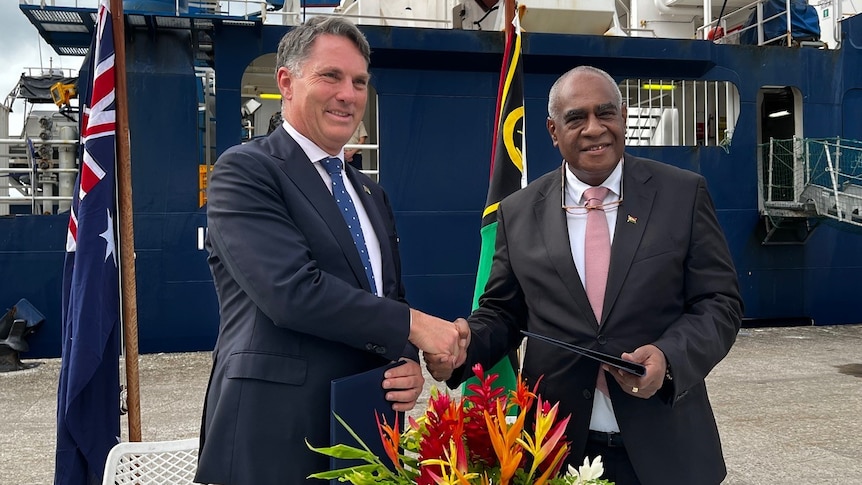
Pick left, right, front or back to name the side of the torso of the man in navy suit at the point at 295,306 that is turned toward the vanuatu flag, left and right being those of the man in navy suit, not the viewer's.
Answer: left

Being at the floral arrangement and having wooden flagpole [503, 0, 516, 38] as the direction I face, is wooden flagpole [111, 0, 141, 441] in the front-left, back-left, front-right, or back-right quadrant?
front-left

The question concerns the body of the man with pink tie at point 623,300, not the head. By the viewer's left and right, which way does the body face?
facing the viewer

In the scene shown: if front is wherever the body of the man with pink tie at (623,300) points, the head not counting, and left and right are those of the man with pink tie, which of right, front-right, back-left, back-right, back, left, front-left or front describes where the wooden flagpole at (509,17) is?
back

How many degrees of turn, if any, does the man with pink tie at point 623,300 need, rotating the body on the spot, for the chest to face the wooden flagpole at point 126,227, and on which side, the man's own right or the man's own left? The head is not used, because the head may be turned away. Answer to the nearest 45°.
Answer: approximately 135° to the man's own right

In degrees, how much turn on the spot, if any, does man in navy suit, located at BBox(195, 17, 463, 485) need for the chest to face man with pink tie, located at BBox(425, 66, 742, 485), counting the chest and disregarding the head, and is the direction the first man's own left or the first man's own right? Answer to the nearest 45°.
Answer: approximately 45° to the first man's own left

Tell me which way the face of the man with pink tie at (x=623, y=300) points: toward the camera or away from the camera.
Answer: toward the camera

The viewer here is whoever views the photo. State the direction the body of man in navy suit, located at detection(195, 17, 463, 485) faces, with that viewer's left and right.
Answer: facing the viewer and to the right of the viewer

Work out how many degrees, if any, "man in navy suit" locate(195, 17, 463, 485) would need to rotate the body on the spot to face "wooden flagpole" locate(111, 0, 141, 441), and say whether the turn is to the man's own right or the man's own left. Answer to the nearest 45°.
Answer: approximately 180°

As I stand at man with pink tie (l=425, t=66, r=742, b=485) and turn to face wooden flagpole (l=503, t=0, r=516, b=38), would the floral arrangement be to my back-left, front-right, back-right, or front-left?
back-left

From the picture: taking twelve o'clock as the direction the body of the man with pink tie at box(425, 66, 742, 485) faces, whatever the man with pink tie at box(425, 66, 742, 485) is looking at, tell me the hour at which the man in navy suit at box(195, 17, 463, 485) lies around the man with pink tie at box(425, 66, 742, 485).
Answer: the man in navy suit at box(195, 17, 463, 485) is roughly at 2 o'clock from the man with pink tie at box(425, 66, 742, 485).

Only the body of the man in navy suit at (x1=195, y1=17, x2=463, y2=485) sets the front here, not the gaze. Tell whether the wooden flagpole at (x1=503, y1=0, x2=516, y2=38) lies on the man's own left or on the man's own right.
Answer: on the man's own left

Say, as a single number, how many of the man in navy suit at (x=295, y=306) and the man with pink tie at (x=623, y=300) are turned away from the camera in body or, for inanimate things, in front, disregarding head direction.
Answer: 0

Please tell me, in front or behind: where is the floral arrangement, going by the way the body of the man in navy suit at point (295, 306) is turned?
in front
